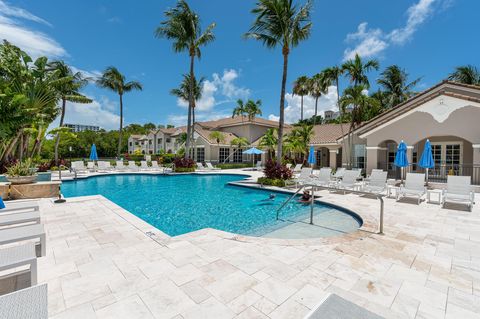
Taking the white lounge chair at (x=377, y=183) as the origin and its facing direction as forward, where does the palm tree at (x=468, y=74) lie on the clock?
The palm tree is roughly at 5 o'clock from the white lounge chair.

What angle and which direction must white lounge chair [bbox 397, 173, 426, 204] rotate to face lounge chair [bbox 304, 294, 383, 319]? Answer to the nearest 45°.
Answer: approximately 45° to its left

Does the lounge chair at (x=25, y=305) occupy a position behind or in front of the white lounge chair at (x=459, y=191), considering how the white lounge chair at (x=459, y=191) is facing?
in front

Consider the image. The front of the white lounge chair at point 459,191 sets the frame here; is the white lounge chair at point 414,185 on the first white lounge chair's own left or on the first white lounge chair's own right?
on the first white lounge chair's own right

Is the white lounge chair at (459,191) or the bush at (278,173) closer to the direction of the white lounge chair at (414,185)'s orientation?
the bush

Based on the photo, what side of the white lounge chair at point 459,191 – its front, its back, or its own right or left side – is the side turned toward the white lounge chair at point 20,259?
front

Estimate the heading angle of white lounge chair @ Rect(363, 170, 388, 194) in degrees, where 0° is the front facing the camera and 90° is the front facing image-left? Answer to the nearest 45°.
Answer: approximately 45°

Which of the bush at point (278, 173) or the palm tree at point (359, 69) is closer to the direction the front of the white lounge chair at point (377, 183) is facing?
the bush

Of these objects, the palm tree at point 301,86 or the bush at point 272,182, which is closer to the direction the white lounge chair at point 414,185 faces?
the bush
